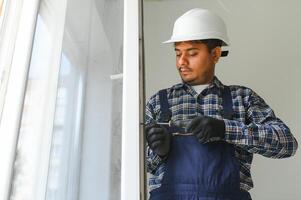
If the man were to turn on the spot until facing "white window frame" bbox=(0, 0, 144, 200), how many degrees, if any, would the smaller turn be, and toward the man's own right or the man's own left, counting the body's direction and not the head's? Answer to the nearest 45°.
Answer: approximately 45° to the man's own right

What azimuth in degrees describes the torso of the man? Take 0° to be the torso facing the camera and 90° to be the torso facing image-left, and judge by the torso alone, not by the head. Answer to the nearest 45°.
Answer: approximately 0°
